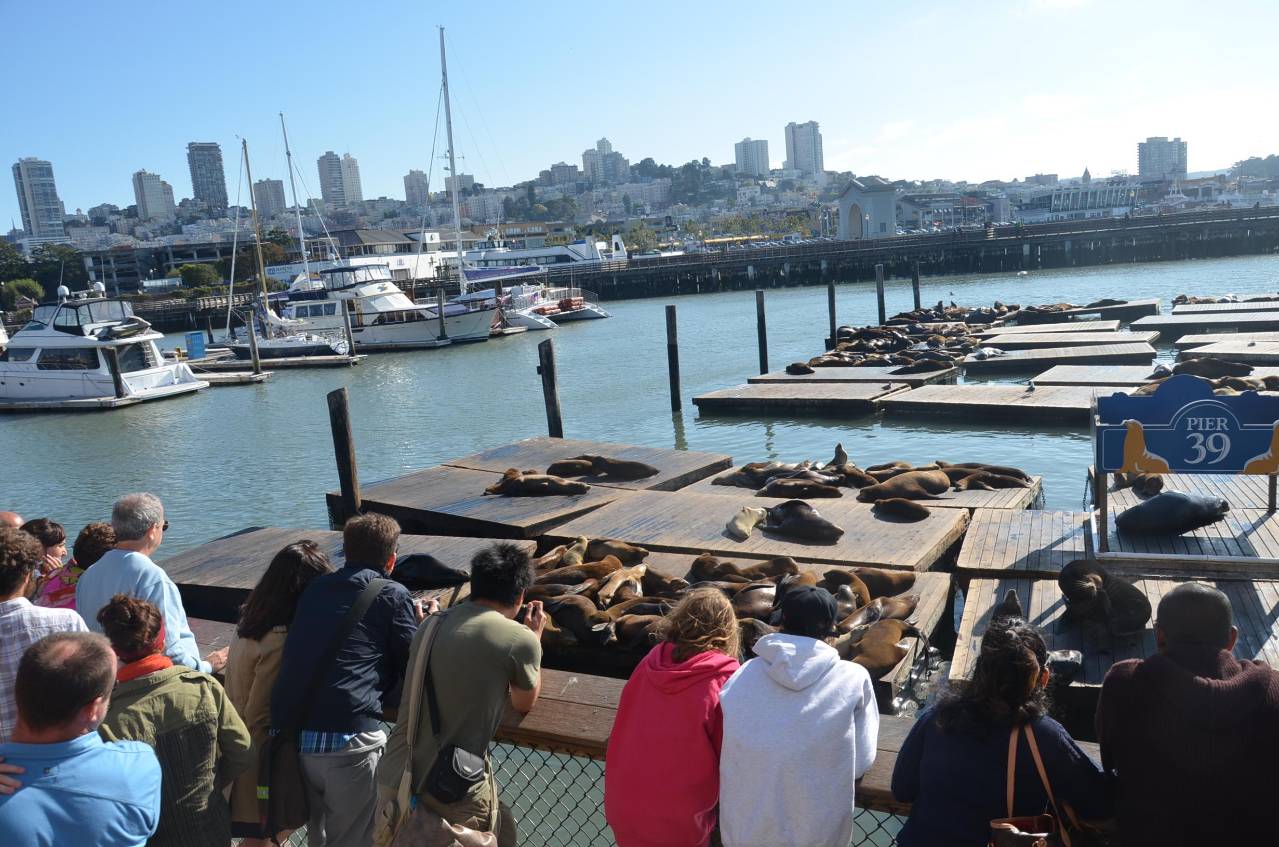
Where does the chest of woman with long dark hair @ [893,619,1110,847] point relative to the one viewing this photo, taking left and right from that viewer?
facing away from the viewer

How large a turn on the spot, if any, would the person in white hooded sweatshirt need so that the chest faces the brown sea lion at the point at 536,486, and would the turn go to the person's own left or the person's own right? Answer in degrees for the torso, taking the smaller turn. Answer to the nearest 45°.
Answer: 0° — they already face it

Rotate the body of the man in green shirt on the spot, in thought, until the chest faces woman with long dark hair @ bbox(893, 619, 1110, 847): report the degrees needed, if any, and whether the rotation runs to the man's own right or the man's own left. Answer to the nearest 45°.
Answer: approximately 90° to the man's own right

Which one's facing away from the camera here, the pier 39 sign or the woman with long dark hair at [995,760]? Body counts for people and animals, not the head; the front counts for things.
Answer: the woman with long dark hair

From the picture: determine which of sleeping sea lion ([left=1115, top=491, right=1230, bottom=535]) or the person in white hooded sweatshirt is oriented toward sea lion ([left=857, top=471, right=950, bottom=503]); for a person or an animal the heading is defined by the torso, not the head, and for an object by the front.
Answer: the person in white hooded sweatshirt

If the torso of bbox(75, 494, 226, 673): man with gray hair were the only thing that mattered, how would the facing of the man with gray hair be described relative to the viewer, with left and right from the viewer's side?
facing away from the viewer and to the right of the viewer

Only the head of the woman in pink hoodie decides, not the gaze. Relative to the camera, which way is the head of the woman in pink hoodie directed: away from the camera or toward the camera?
away from the camera

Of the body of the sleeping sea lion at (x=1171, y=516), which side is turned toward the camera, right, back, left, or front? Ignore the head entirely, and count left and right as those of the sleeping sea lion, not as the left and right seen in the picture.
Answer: right

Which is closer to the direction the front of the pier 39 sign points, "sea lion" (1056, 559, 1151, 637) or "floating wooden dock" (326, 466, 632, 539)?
the sea lion

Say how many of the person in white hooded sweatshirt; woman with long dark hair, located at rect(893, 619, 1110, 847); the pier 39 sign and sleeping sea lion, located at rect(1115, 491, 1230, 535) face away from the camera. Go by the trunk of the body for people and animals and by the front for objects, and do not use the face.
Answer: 2
